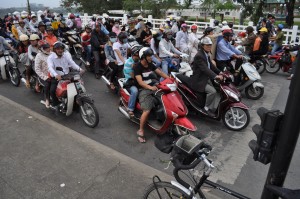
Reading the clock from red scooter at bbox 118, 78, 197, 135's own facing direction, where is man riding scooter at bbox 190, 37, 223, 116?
The man riding scooter is roughly at 9 o'clock from the red scooter.

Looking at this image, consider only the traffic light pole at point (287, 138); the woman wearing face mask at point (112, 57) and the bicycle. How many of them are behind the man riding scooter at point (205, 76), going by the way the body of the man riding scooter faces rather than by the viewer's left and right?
1

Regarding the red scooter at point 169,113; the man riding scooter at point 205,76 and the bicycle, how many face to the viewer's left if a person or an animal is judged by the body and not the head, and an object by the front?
1

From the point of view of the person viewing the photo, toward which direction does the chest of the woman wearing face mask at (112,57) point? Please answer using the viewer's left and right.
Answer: facing the viewer and to the right of the viewer

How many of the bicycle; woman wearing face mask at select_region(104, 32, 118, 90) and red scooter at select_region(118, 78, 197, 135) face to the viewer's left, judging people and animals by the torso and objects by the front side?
1

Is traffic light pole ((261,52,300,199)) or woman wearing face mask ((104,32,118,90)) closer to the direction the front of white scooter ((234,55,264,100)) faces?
the traffic light pole

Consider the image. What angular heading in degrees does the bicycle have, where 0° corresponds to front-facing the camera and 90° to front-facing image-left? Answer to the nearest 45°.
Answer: approximately 90°

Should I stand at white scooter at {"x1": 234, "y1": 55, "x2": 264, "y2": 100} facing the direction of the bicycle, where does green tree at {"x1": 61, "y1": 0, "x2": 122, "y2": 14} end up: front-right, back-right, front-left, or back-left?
back-right

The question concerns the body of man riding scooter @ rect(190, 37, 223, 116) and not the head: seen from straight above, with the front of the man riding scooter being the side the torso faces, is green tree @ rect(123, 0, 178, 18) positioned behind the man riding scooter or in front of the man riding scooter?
behind

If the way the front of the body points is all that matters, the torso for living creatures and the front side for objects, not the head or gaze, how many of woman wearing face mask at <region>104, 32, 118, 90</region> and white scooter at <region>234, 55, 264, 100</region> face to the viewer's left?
0

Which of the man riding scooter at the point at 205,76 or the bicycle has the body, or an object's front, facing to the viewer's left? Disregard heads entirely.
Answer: the bicycle

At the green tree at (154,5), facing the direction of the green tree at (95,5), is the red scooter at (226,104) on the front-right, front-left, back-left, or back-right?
back-left

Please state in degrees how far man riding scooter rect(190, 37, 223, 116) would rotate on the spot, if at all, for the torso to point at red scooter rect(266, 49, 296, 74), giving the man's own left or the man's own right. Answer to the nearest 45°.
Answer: approximately 90° to the man's own left

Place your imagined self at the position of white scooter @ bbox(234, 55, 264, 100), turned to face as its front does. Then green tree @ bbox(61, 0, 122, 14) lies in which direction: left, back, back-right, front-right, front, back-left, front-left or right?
back
